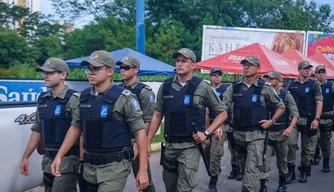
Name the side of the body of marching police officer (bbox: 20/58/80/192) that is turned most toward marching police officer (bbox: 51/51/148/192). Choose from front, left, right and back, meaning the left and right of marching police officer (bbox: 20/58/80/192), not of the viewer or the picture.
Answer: left

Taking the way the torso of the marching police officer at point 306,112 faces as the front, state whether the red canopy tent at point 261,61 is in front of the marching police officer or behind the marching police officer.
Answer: behind

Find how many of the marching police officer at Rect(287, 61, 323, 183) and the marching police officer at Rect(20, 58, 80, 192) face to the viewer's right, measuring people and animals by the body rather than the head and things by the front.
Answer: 0

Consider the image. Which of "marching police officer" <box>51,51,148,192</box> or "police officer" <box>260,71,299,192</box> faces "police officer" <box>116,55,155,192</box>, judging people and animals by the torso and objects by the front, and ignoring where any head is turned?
"police officer" <box>260,71,299,192</box>

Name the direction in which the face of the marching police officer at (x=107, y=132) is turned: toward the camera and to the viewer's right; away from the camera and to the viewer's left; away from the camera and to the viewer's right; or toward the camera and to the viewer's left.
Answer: toward the camera and to the viewer's left

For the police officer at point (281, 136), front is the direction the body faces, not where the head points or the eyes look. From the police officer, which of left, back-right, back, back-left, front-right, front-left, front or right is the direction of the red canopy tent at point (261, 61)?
back-right

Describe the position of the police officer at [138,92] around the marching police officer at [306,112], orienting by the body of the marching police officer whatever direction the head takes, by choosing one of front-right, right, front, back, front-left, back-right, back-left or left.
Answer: front-right

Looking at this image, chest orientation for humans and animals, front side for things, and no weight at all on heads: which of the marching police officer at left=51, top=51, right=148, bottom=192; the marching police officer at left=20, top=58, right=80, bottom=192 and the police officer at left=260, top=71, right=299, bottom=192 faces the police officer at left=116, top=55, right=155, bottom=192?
the police officer at left=260, top=71, right=299, bottom=192
